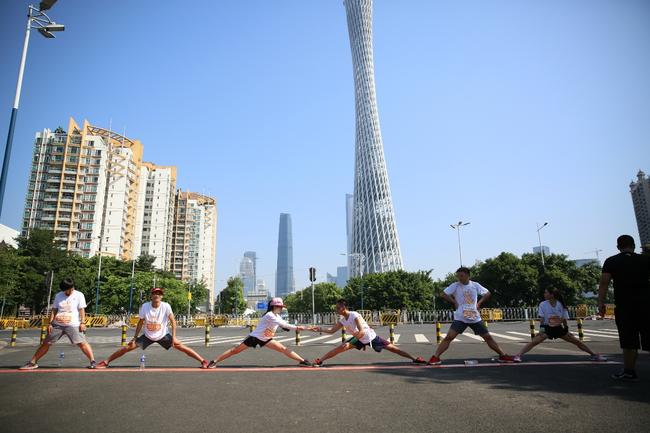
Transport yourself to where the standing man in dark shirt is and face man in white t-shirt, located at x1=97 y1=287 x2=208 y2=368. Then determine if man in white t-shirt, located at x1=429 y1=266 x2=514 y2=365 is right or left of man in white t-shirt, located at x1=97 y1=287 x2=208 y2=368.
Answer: right

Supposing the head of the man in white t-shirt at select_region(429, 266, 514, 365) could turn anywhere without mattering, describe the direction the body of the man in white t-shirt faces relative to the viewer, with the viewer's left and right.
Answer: facing the viewer

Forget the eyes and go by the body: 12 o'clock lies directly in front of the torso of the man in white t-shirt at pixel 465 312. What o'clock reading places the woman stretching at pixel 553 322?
The woman stretching is roughly at 8 o'clock from the man in white t-shirt.

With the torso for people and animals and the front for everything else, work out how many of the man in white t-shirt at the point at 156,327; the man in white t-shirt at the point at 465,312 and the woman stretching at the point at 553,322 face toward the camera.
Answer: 3

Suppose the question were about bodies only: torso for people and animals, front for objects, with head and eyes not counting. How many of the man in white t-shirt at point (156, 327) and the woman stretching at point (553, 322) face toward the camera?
2

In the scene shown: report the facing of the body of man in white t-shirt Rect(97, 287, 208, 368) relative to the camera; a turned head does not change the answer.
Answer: toward the camera

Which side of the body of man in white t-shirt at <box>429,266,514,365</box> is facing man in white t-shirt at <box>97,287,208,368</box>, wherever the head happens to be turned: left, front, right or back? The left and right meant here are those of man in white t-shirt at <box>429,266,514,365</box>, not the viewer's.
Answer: right

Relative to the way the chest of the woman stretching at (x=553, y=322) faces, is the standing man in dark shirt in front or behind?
in front

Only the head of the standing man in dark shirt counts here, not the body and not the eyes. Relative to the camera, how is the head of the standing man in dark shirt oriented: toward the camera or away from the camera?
away from the camera

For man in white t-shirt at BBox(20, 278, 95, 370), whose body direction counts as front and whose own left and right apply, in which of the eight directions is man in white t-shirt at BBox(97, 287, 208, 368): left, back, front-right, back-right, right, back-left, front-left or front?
front-left

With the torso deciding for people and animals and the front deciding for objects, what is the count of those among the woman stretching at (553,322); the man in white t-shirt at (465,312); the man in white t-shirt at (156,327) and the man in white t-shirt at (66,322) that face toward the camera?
4

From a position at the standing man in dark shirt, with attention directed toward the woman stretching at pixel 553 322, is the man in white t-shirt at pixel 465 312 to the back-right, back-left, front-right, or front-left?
front-left

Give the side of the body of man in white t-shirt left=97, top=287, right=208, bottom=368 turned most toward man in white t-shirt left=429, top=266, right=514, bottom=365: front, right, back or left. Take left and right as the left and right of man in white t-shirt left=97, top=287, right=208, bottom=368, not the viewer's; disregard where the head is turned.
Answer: left
